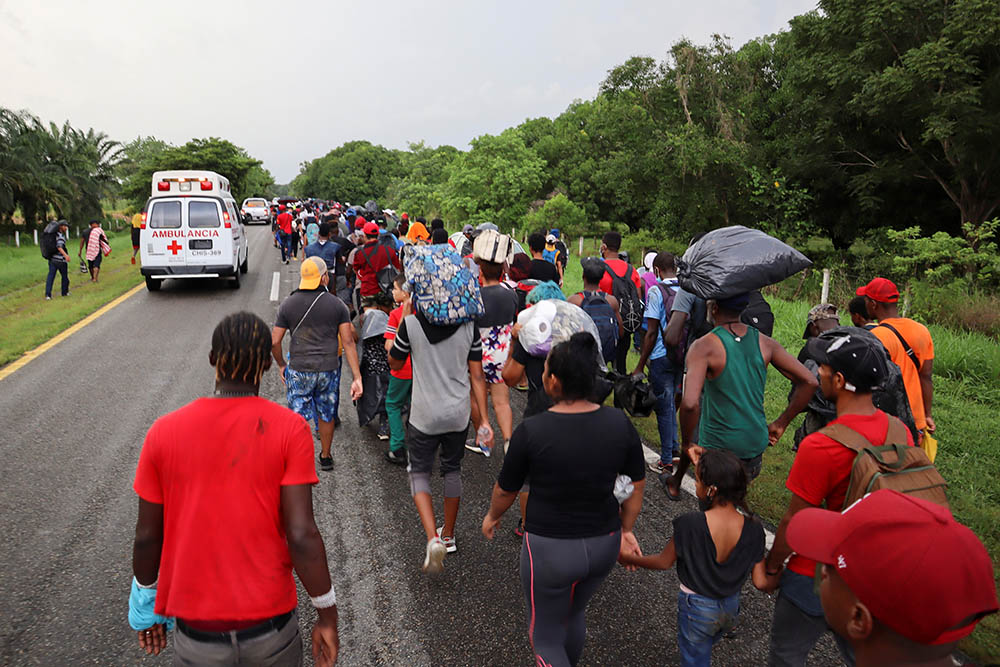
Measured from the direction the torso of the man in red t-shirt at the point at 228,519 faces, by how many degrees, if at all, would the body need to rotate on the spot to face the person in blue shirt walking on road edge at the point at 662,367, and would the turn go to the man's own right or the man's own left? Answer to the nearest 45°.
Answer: approximately 45° to the man's own right

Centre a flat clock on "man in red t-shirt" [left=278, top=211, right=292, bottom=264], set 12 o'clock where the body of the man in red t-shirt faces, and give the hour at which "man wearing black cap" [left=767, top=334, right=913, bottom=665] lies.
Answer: The man wearing black cap is roughly at 6 o'clock from the man in red t-shirt.

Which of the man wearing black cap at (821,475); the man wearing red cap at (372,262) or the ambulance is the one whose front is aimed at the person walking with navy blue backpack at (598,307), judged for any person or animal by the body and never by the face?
the man wearing black cap

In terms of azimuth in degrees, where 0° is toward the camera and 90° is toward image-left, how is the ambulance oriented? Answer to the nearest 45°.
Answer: approximately 180°

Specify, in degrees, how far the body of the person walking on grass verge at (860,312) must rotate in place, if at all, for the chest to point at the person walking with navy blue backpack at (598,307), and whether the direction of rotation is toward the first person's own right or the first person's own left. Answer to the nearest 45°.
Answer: approximately 45° to the first person's own left

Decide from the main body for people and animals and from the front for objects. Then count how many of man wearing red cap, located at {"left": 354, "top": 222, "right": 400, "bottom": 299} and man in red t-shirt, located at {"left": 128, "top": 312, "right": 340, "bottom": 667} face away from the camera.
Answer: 2

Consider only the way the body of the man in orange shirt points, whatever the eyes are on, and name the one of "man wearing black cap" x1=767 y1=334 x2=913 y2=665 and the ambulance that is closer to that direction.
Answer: the ambulance

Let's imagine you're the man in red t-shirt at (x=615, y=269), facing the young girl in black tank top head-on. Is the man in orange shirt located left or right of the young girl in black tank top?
left

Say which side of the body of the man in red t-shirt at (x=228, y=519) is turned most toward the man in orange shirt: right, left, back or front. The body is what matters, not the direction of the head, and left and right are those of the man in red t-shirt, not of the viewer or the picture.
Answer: right

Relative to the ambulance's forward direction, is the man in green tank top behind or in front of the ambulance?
behind

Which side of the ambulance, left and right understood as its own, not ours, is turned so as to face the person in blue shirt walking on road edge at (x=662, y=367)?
back

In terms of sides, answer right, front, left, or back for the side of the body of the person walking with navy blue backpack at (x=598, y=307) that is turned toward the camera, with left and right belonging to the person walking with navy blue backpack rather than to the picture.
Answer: back

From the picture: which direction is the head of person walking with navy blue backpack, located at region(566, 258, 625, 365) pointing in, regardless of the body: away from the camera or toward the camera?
away from the camera

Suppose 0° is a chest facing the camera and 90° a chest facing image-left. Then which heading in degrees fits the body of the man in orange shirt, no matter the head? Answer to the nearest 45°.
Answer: approximately 135°

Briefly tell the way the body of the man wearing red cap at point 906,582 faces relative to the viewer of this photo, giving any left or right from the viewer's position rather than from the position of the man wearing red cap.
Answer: facing away from the viewer and to the left of the viewer
